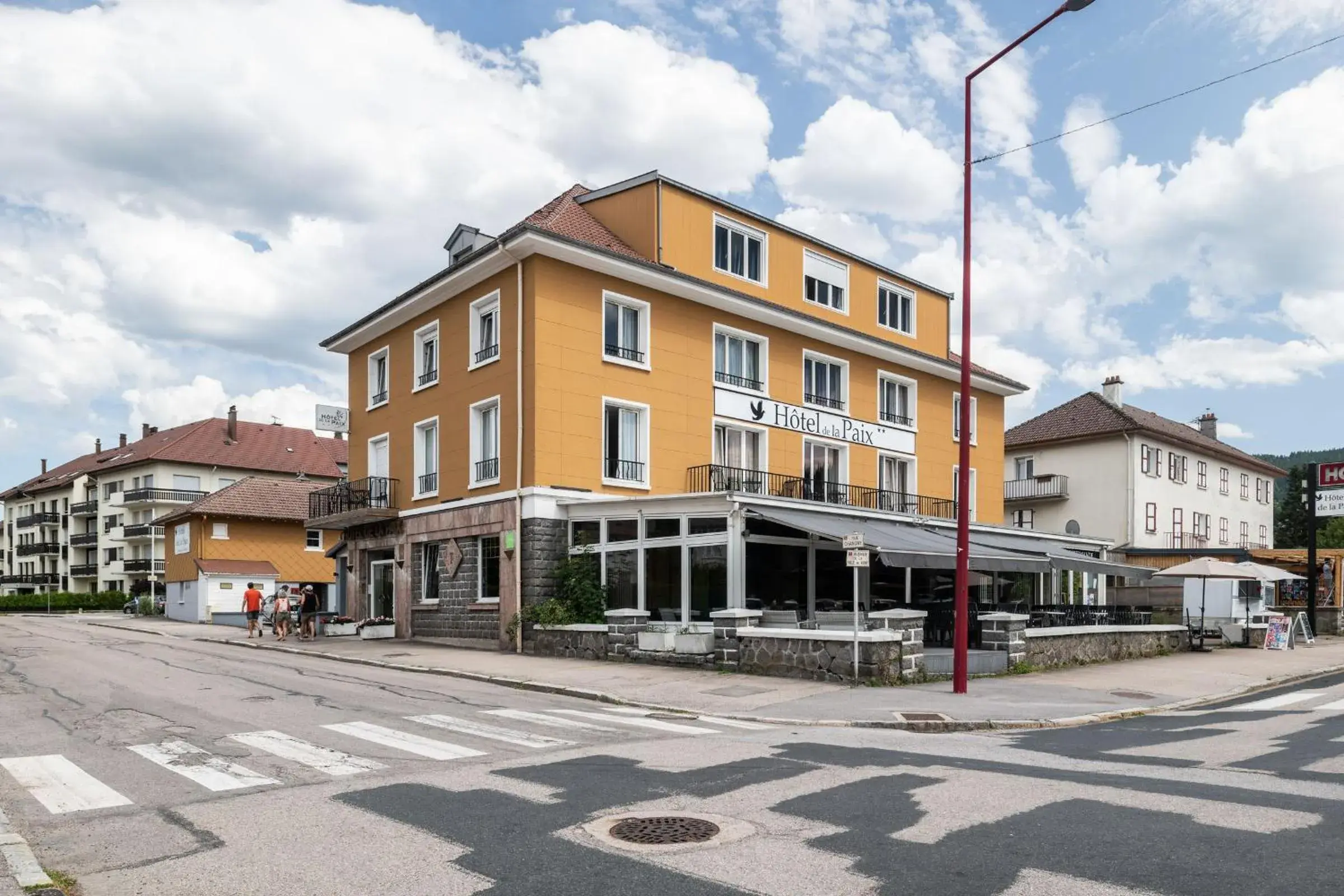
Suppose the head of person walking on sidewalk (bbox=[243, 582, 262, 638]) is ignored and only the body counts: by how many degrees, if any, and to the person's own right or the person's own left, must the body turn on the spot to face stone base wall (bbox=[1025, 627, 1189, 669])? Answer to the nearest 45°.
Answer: approximately 135° to the person's own right

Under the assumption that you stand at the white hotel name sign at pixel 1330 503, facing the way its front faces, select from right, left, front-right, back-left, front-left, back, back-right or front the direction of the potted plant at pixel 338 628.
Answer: front-right

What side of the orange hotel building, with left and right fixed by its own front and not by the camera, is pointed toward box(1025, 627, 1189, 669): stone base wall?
front

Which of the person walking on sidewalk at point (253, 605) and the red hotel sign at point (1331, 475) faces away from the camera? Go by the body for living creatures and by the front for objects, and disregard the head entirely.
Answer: the person walking on sidewalk

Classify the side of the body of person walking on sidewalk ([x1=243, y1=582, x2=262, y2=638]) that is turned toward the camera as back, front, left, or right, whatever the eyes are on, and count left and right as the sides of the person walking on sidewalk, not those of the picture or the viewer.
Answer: back

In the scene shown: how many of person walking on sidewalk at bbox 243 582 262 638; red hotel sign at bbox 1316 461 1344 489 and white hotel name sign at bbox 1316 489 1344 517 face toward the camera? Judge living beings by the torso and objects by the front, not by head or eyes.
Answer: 2

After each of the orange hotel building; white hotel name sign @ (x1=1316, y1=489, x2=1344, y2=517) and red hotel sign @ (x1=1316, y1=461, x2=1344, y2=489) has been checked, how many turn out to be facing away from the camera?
0

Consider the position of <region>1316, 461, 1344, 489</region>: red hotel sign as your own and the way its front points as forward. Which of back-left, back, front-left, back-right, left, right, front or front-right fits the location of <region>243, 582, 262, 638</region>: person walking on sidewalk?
front-right

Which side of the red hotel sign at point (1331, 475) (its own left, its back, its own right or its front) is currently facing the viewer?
front

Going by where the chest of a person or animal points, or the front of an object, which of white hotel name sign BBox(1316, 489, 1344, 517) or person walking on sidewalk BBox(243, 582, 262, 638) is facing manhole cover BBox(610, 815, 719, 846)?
the white hotel name sign

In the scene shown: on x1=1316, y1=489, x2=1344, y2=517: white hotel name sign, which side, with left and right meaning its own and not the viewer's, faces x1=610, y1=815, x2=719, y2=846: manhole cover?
front

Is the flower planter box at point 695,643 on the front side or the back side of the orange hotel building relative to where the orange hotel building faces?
on the front side

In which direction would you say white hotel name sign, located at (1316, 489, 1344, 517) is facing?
toward the camera

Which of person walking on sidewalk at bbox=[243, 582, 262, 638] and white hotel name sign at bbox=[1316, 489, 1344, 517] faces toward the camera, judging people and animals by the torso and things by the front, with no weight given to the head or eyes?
the white hotel name sign
